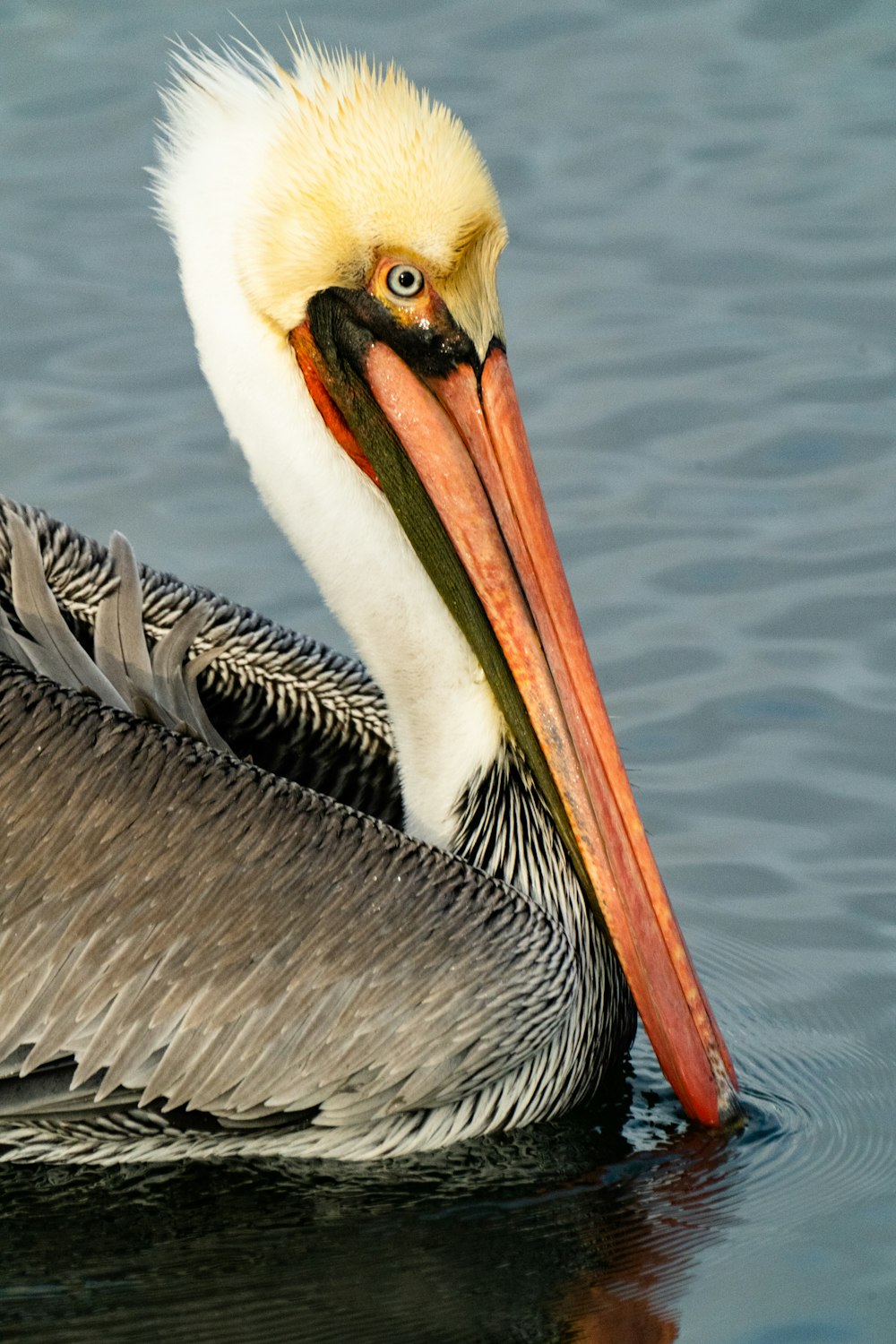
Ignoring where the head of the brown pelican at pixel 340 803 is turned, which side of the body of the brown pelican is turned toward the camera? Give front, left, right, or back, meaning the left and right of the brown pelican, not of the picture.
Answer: right
